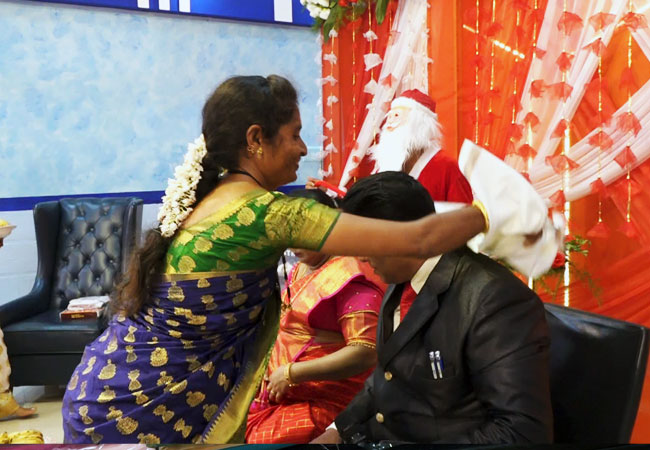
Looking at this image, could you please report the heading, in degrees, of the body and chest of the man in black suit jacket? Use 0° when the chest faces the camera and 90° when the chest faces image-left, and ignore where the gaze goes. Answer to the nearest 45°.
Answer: approximately 45°

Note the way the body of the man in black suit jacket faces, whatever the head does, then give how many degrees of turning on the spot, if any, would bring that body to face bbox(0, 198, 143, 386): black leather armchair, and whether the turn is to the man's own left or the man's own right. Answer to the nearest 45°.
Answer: approximately 90° to the man's own right

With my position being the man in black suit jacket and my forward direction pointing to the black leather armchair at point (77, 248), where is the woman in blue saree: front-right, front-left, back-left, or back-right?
front-left

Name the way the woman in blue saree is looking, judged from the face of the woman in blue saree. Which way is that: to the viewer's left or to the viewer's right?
to the viewer's right

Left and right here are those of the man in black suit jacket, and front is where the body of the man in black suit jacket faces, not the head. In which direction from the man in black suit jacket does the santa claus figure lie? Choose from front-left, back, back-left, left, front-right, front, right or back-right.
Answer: back-right
